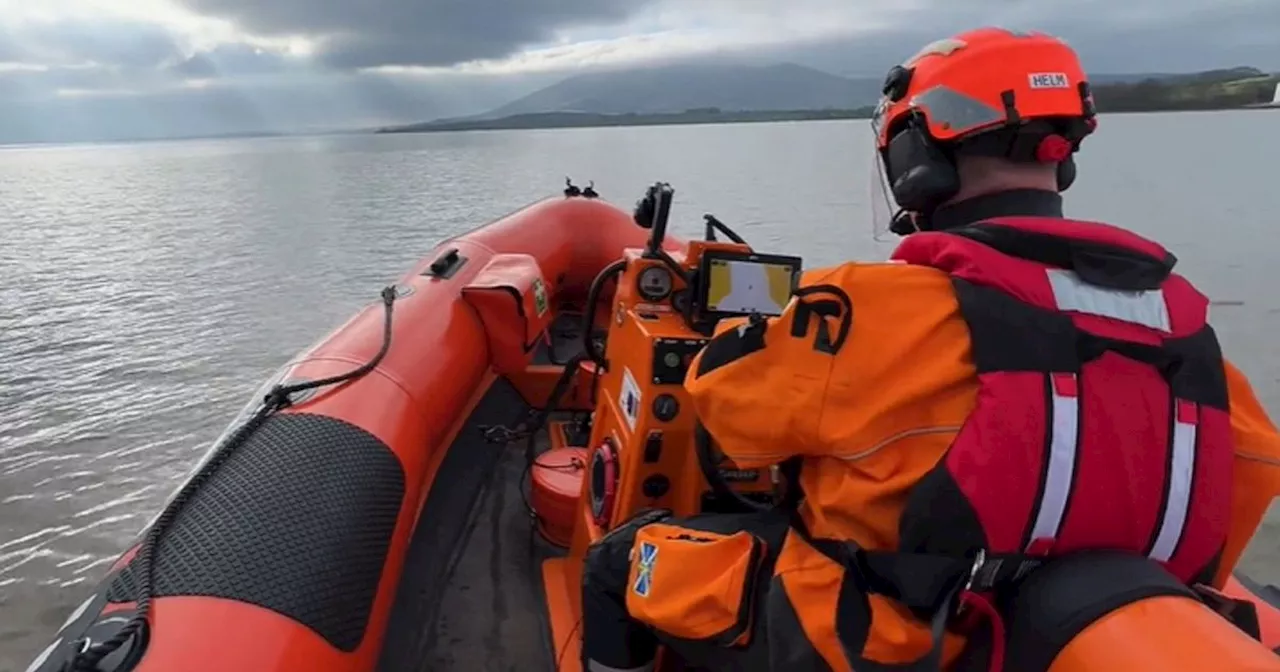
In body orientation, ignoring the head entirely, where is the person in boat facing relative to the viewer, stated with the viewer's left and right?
facing away from the viewer and to the left of the viewer

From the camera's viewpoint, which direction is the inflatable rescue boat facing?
away from the camera
